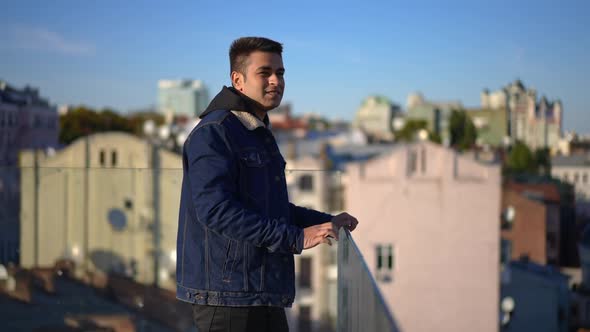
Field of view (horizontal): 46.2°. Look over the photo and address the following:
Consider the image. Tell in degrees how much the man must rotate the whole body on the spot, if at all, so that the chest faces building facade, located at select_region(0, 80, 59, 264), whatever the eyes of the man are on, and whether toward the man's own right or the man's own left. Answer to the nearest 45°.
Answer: approximately 135° to the man's own left

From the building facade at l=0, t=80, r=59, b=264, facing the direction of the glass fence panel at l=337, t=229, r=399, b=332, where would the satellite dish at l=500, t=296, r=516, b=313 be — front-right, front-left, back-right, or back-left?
front-left

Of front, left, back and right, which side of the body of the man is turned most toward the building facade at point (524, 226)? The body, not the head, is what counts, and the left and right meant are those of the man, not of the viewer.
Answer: left

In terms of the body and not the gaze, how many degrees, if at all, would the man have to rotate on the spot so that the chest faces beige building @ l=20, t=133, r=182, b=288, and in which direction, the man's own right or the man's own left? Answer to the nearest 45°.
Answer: approximately 135° to the man's own left

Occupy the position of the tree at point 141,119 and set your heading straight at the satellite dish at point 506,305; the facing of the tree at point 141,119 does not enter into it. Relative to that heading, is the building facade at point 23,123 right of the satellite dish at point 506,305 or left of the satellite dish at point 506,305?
right

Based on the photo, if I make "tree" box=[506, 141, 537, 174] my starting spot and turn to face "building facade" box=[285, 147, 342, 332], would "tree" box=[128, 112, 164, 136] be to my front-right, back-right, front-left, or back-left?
front-right

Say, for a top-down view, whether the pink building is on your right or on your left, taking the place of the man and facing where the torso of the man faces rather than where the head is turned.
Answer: on your left

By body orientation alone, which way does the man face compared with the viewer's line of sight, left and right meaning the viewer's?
facing the viewer and to the right of the viewer

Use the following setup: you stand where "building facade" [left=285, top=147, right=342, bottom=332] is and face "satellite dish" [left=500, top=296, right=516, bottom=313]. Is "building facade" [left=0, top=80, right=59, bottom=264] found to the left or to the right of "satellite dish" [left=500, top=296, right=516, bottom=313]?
left

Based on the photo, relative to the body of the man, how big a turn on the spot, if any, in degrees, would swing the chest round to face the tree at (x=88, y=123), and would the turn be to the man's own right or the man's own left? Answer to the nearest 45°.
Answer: approximately 135° to the man's own left

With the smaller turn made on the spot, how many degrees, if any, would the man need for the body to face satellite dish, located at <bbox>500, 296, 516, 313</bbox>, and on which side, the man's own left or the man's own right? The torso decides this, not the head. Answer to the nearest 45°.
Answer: approximately 135° to the man's own left

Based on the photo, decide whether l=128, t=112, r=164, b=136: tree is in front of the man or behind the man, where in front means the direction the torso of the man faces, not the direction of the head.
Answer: behind
